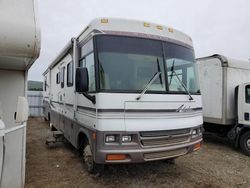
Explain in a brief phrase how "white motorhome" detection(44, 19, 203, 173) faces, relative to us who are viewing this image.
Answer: facing the viewer and to the right of the viewer

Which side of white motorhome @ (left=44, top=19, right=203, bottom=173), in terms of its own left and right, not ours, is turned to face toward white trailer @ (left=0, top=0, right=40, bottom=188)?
right

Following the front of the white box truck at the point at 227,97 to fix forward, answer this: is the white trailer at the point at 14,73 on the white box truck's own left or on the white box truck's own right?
on the white box truck's own right

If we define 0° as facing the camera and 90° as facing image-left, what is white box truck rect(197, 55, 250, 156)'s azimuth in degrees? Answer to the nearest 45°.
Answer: approximately 315°

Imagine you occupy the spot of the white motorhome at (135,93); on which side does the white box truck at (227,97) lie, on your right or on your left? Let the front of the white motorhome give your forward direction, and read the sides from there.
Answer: on your left

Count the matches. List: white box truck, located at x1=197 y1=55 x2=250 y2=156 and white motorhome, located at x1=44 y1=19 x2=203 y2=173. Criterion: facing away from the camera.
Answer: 0
